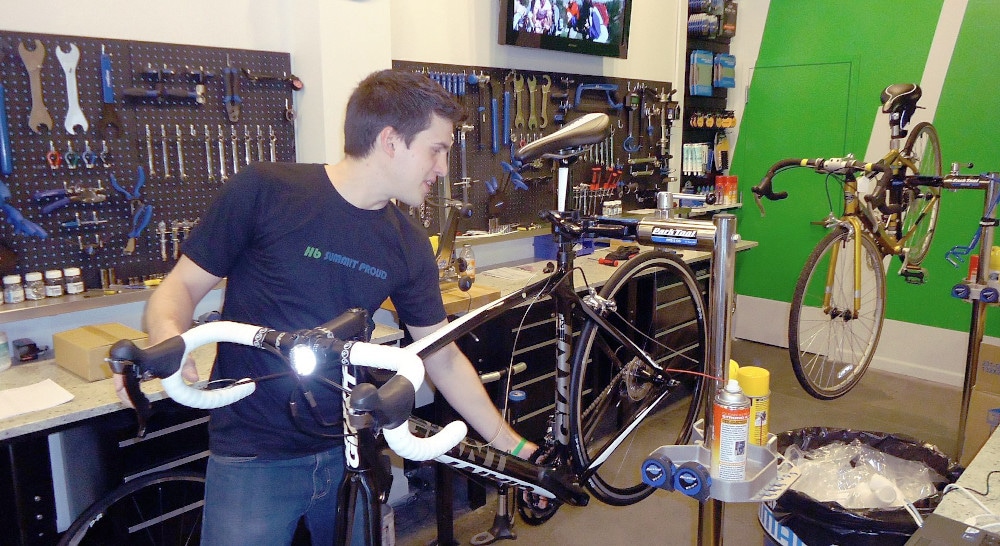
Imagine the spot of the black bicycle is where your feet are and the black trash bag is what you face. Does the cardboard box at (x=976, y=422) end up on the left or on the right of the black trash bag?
left

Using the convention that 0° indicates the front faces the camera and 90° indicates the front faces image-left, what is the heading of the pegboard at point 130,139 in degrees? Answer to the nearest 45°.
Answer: approximately 315°

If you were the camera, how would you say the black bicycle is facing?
facing the viewer and to the left of the viewer

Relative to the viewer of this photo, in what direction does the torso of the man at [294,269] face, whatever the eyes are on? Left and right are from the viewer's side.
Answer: facing the viewer and to the right of the viewer

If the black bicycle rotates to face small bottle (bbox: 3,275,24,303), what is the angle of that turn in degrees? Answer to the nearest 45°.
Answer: approximately 90° to its right

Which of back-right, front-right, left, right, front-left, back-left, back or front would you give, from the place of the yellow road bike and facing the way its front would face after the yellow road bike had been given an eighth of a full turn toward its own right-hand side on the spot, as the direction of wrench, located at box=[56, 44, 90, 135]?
front-left

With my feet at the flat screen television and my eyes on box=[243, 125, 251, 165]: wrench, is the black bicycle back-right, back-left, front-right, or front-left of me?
front-left

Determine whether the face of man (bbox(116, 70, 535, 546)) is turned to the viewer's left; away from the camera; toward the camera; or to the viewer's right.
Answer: to the viewer's right

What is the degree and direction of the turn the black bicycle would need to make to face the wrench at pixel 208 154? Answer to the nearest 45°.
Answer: approximately 90° to its right

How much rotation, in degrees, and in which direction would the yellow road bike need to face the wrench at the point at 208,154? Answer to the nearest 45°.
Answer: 0° — it already faces it

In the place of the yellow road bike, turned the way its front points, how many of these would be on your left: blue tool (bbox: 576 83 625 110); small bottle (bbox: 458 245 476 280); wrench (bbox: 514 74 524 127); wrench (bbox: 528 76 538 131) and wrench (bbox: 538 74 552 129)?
0

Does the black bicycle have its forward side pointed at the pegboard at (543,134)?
no

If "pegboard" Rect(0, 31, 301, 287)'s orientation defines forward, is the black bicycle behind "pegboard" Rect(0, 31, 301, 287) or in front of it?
in front

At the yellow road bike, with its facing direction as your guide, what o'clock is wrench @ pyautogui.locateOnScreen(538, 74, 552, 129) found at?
The wrench is roughly at 2 o'clock from the yellow road bike.
